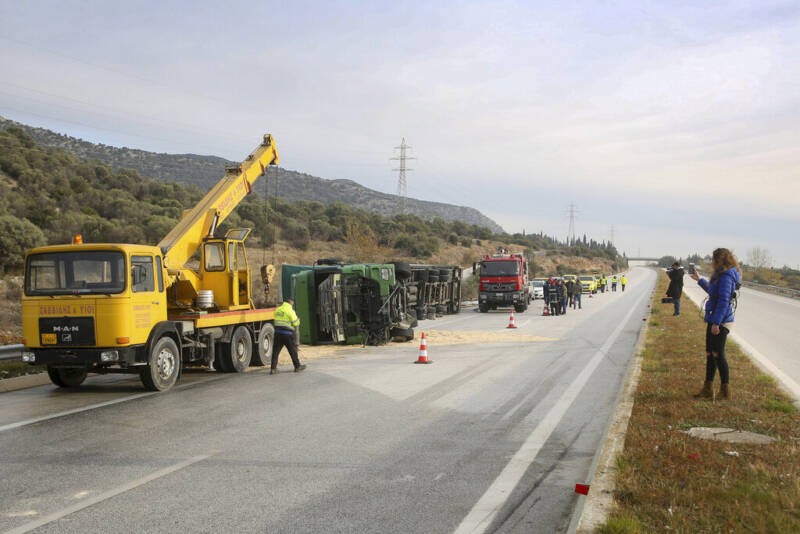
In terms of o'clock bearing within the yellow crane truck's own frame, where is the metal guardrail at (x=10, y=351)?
The metal guardrail is roughly at 3 o'clock from the yellow crane truck.

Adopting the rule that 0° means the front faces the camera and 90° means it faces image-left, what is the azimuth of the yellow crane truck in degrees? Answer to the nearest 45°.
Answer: approximately 45°

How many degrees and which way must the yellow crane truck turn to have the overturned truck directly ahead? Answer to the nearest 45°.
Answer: approximately 180°

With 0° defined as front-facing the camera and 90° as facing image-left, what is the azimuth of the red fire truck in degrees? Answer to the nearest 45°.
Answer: approximately 0°

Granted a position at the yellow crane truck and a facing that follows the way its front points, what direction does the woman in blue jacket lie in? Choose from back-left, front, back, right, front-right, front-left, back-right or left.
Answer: left

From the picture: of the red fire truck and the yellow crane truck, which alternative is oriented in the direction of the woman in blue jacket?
the red fire truck

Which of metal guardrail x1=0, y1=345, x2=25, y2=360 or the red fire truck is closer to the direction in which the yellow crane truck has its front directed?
the metal guardrail

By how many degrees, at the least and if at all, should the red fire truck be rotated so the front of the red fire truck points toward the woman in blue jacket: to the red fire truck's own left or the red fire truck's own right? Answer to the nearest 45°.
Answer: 0° — it already faces them

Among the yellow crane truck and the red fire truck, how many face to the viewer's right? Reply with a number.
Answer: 0

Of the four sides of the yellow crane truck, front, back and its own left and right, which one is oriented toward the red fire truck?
back

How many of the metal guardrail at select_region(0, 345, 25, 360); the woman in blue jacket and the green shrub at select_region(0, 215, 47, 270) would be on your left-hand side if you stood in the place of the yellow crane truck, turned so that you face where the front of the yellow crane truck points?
1

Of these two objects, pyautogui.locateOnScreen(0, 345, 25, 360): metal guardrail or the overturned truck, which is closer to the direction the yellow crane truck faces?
the metal guardrail

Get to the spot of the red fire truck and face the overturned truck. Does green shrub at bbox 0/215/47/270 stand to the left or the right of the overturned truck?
right

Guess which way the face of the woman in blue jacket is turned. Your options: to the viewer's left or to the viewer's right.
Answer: to the viewer's left

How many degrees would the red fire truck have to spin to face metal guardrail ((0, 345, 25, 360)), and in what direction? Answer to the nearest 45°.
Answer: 0° — it already faces it
